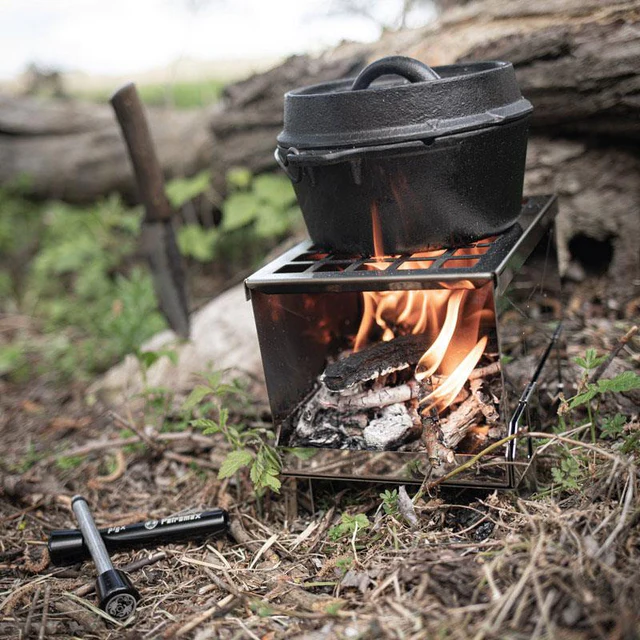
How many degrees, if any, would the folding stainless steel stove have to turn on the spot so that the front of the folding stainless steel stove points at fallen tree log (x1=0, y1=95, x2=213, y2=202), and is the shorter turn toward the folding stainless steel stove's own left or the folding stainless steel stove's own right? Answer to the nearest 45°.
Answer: approximately 135° to the folding stainless steel stove's own right

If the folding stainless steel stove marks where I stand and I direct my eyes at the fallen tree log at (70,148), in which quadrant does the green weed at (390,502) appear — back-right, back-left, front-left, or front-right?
back-left

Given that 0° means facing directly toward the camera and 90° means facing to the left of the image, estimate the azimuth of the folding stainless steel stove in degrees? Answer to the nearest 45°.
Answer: approximately 0°

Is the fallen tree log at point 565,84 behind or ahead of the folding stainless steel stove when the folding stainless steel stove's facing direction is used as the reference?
behind
